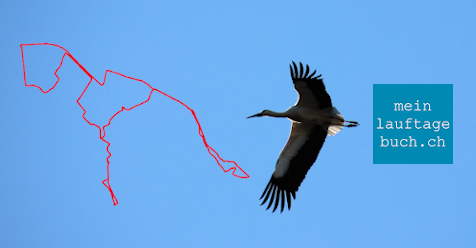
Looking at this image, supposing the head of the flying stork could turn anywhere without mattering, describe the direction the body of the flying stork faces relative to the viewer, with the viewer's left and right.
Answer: facing to the left of the viewer
